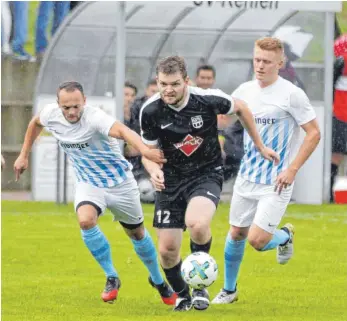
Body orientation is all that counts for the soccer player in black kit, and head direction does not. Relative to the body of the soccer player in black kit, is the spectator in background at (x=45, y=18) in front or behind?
behind

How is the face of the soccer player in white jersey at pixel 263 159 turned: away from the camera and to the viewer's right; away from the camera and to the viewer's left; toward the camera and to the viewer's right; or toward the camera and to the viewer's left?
toward the camera and to the viewer's left

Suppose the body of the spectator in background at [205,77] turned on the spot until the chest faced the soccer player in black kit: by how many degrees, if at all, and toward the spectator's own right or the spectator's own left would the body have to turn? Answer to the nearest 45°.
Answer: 0° — they already face them

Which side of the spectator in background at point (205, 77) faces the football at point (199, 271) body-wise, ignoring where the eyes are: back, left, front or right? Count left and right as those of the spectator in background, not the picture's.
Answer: front

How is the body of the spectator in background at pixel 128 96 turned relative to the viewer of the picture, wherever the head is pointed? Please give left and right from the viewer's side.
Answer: facing the viewer

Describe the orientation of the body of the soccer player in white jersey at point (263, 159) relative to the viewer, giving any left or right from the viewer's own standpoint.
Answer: facing the viewer and to the left of the viewer

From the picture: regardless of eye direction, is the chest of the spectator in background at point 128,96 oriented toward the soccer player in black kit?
yes

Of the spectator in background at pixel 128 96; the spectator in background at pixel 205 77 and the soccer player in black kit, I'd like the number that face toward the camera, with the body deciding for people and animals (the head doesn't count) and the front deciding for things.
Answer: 3

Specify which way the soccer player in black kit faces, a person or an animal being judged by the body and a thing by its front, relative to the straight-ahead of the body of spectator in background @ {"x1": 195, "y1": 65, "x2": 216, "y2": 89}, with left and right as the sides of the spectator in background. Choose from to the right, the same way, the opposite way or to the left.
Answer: the same way

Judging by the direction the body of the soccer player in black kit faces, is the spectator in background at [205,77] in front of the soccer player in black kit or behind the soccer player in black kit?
behind

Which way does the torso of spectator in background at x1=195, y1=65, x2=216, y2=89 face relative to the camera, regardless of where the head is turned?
toward the camera

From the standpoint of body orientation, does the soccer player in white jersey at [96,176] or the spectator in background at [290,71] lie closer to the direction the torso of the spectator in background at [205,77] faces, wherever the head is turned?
the soccer player in white jersey

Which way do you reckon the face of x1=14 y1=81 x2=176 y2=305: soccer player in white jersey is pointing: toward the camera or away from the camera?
toward the camera

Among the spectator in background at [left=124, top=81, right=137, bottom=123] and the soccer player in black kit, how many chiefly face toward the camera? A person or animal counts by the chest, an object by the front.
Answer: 2

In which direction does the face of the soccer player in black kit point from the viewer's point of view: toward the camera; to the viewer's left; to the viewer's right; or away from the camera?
toward the camera

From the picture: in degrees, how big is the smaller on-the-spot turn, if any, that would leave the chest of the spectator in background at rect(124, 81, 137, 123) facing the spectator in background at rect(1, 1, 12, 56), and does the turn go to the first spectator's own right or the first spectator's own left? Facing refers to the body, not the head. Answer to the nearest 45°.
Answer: approximately 135° to the first spectator's own right

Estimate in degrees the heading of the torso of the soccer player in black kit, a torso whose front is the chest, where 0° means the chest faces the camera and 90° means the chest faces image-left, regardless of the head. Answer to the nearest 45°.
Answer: approximately 0°
